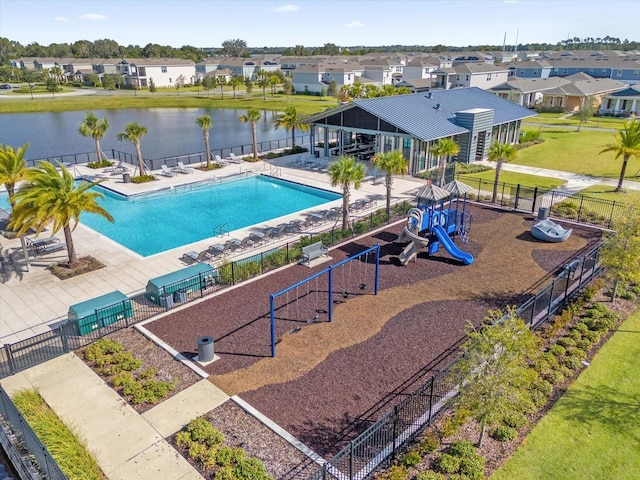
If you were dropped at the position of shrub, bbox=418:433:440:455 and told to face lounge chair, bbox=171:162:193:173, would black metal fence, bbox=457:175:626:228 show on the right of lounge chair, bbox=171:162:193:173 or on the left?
right

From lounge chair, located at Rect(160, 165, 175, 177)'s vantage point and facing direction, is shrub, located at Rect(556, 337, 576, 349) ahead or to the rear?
ahead

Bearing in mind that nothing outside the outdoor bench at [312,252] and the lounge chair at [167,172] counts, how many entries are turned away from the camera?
0

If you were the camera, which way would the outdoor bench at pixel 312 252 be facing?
facing the viewer and to the right of the viewer

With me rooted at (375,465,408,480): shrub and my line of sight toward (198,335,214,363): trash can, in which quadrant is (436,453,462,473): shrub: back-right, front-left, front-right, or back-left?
back-right

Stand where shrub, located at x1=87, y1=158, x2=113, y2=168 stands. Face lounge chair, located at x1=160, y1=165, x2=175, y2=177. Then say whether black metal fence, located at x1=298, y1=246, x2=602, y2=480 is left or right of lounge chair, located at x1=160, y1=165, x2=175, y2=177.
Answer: right

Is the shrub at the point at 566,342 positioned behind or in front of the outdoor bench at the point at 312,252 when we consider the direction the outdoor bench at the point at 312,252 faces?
in front

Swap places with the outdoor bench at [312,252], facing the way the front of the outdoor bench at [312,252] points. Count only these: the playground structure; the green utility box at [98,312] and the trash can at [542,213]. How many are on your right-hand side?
1

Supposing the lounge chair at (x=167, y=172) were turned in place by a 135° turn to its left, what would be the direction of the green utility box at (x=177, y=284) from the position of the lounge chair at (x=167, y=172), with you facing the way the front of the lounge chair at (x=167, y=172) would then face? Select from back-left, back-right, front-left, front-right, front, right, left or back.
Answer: back

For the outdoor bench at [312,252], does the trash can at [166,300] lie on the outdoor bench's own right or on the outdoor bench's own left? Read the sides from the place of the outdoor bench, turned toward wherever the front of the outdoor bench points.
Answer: on the outdoor bench's own right

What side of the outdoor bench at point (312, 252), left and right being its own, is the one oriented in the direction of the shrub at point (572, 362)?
front

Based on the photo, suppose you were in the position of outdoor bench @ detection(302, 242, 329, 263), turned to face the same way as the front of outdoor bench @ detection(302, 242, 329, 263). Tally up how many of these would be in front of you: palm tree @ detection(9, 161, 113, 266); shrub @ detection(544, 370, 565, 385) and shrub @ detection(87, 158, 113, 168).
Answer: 1

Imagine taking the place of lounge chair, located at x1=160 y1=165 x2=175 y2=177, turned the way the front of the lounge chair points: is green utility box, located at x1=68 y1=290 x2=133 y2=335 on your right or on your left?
on your right

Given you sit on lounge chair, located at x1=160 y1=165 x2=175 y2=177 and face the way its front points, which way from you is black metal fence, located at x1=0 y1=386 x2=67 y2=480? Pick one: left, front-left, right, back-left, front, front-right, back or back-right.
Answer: front-right

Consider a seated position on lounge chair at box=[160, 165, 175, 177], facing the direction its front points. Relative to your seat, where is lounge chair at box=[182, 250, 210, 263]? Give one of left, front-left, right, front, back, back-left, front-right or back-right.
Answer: front-right

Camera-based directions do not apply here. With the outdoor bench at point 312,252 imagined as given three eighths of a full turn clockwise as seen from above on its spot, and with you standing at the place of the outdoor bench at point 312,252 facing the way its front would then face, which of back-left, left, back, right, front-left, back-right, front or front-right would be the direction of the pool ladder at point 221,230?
front-right
